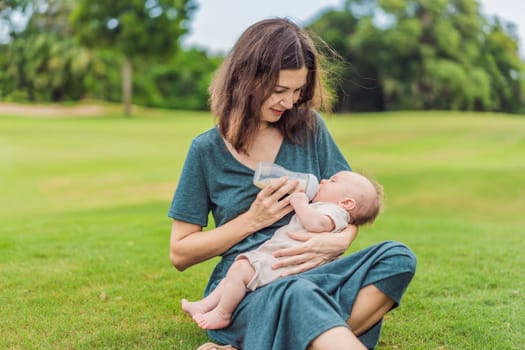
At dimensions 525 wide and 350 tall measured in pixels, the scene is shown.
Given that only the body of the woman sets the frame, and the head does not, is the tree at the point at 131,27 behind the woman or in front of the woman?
behind

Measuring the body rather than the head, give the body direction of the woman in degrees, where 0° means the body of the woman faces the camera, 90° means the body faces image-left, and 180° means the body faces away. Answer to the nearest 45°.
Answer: approximately 315°
